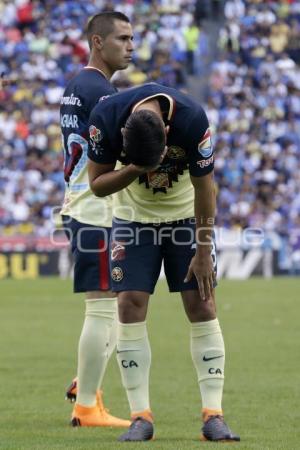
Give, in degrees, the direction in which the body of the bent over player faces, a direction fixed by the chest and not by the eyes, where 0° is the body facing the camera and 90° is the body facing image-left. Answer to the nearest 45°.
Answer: approximately 0°

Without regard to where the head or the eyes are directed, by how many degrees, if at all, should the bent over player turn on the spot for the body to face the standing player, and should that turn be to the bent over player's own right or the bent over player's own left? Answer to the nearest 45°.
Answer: approximately 135° to the bent over player's own right

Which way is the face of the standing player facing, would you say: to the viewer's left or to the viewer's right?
to the viewer's right
